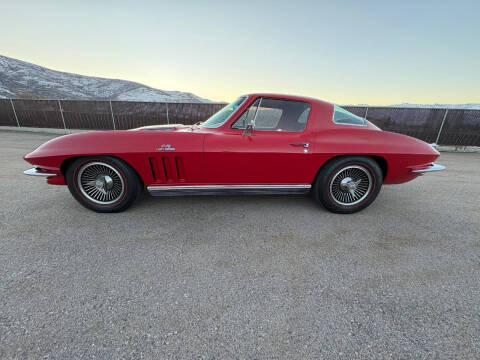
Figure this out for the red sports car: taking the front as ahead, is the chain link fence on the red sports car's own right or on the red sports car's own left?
on the red sports car's own right

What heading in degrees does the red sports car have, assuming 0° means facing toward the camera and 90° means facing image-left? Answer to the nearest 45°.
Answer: approximately 90°
